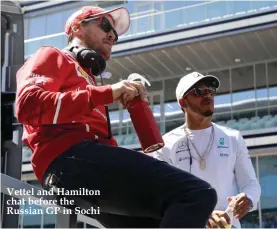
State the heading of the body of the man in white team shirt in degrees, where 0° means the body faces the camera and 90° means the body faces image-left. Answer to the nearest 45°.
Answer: approximately 0°

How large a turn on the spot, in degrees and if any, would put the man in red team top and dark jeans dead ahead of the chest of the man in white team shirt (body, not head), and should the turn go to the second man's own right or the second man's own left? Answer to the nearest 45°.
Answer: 0° — they already face them

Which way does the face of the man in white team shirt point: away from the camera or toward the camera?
toward the camera

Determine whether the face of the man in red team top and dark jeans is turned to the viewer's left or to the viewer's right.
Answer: to the viewer's right
